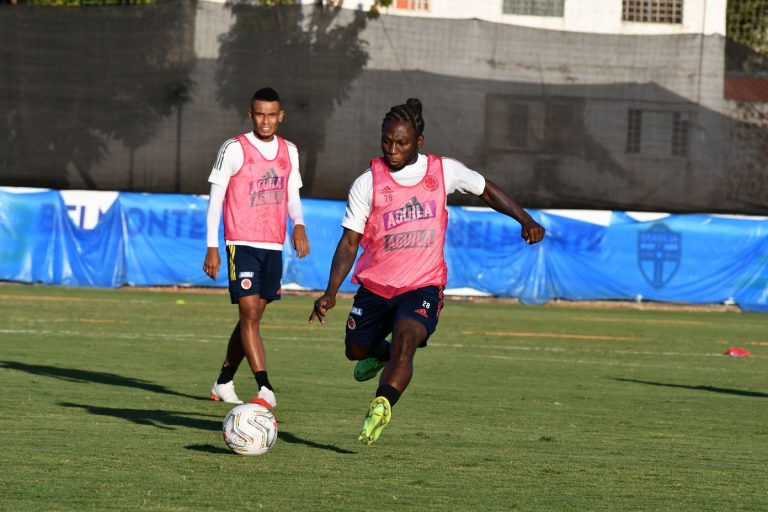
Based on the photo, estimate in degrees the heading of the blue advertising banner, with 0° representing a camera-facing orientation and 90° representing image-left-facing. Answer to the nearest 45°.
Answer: approximately 0°

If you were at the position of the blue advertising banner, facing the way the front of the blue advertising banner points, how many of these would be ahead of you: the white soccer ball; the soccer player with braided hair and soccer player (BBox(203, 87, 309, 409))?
3

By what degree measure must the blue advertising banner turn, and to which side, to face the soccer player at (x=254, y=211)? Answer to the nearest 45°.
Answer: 0° — it already faces them

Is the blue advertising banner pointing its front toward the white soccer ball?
yes

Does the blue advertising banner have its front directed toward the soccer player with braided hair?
yes

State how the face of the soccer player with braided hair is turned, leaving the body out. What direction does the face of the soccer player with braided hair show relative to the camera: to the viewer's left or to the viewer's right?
to the viewer's left
